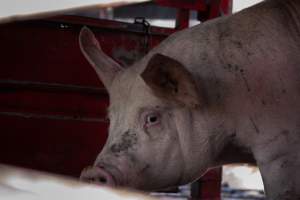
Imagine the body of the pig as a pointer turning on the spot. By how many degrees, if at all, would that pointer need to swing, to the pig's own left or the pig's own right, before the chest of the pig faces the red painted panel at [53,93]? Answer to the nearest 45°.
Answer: approximately 45° to the pig's own right

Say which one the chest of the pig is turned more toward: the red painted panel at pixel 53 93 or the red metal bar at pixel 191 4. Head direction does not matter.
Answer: the red painted panel

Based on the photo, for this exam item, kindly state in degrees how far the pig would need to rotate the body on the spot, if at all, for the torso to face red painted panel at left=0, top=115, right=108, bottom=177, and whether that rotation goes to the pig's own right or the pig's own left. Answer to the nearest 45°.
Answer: approximately 45° to the pig's own right

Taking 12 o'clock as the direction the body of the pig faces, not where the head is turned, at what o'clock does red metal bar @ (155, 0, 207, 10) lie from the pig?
The red metal bar is roughly at 3 o'clock from the pig.

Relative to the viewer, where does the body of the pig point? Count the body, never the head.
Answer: to the viewer's left
